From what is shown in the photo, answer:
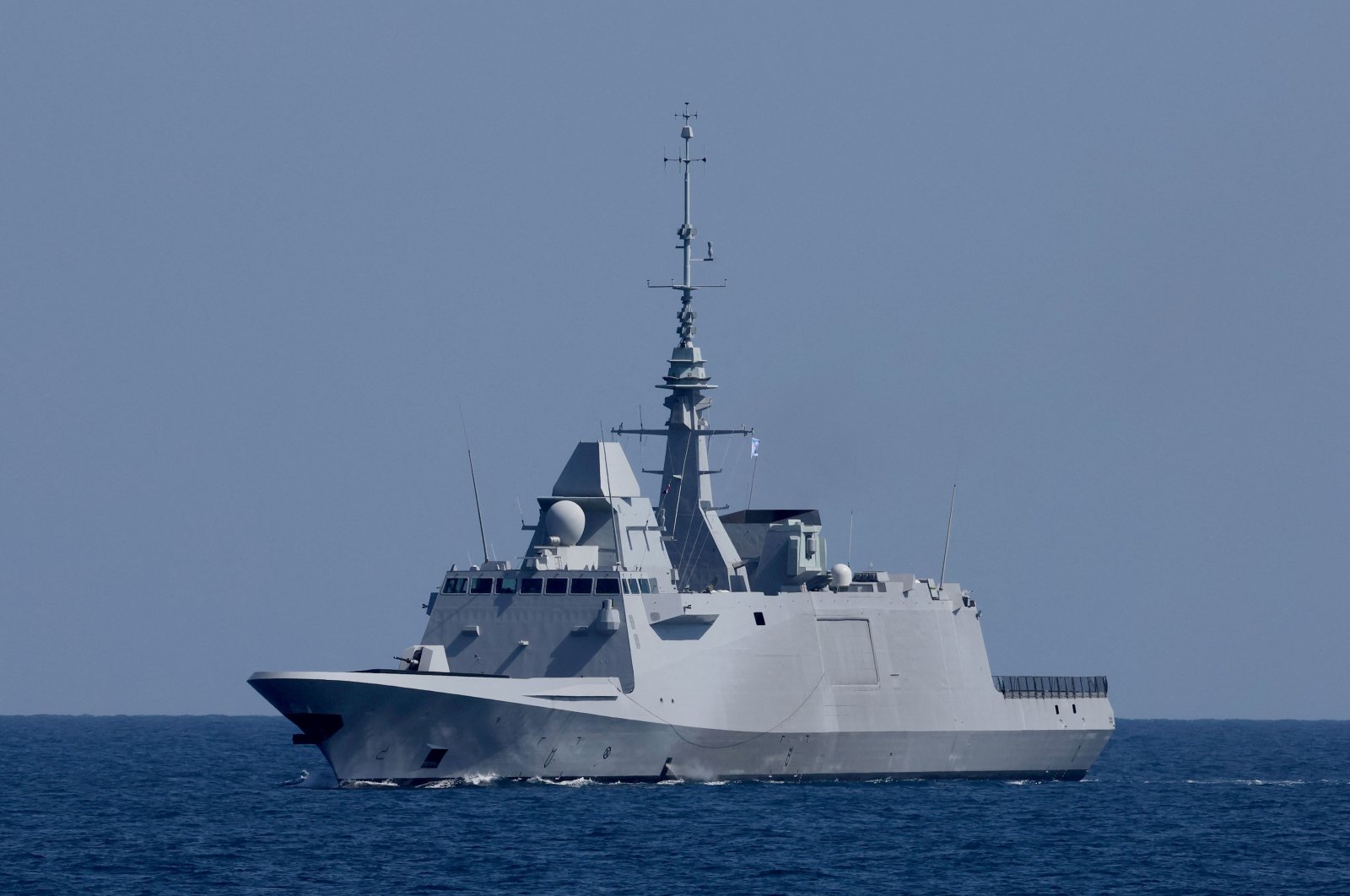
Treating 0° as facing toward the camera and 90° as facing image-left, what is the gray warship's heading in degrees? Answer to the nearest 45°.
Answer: approximately 45°
